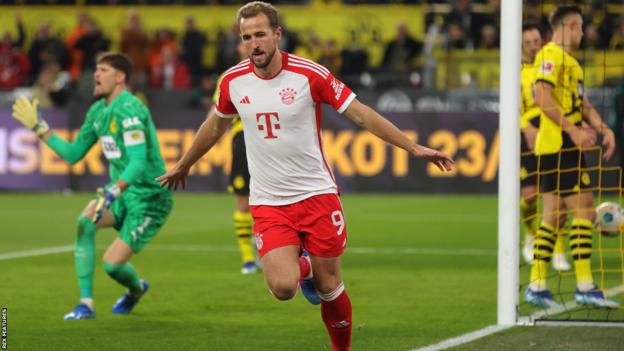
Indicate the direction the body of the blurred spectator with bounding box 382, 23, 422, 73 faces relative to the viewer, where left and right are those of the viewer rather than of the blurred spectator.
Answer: facing the viewer

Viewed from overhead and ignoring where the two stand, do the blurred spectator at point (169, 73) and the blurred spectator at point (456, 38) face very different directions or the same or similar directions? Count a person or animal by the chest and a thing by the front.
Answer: same or similar directions

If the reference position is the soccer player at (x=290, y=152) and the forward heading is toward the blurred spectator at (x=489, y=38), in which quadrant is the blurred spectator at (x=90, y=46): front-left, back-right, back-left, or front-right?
front-left

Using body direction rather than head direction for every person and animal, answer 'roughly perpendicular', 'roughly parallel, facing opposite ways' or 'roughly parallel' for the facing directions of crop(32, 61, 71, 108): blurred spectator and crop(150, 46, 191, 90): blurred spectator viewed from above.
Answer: roughly parallel

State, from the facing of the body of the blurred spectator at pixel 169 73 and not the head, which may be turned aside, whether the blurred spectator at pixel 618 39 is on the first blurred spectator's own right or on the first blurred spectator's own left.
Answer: on the first blurred spectator's own left

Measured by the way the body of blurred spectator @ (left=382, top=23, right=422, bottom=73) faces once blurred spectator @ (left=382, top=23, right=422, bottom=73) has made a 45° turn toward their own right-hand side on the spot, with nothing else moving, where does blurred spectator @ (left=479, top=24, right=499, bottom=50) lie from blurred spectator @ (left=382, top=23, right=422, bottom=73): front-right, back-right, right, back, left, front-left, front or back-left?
back-left

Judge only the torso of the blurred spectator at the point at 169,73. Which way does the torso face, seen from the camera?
toward the camera

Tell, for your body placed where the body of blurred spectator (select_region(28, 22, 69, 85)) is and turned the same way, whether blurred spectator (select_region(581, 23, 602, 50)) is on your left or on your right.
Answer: on your left

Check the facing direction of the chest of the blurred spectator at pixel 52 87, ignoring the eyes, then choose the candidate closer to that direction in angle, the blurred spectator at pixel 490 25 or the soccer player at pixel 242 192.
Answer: the soccer player

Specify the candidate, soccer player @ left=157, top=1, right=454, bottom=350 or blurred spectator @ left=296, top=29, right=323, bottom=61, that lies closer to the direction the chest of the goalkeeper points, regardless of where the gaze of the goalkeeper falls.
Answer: the soccer player

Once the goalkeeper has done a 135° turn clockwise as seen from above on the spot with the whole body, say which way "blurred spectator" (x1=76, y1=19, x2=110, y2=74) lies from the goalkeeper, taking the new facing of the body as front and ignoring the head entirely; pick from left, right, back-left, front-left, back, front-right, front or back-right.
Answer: front

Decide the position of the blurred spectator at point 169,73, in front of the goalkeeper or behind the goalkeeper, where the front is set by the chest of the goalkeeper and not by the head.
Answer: behind

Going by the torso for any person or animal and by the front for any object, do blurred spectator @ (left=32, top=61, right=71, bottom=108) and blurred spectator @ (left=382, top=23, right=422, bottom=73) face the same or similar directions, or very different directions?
same or similar directions
